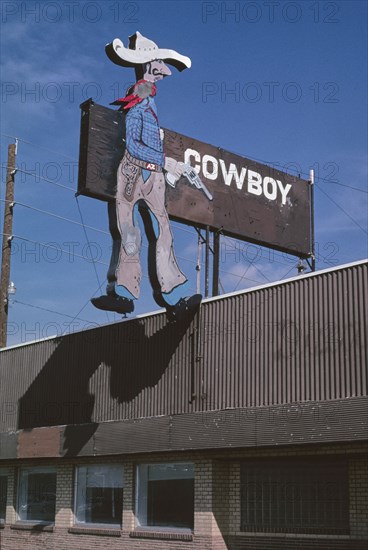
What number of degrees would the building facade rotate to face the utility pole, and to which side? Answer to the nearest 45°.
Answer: approximately 90° to its right
